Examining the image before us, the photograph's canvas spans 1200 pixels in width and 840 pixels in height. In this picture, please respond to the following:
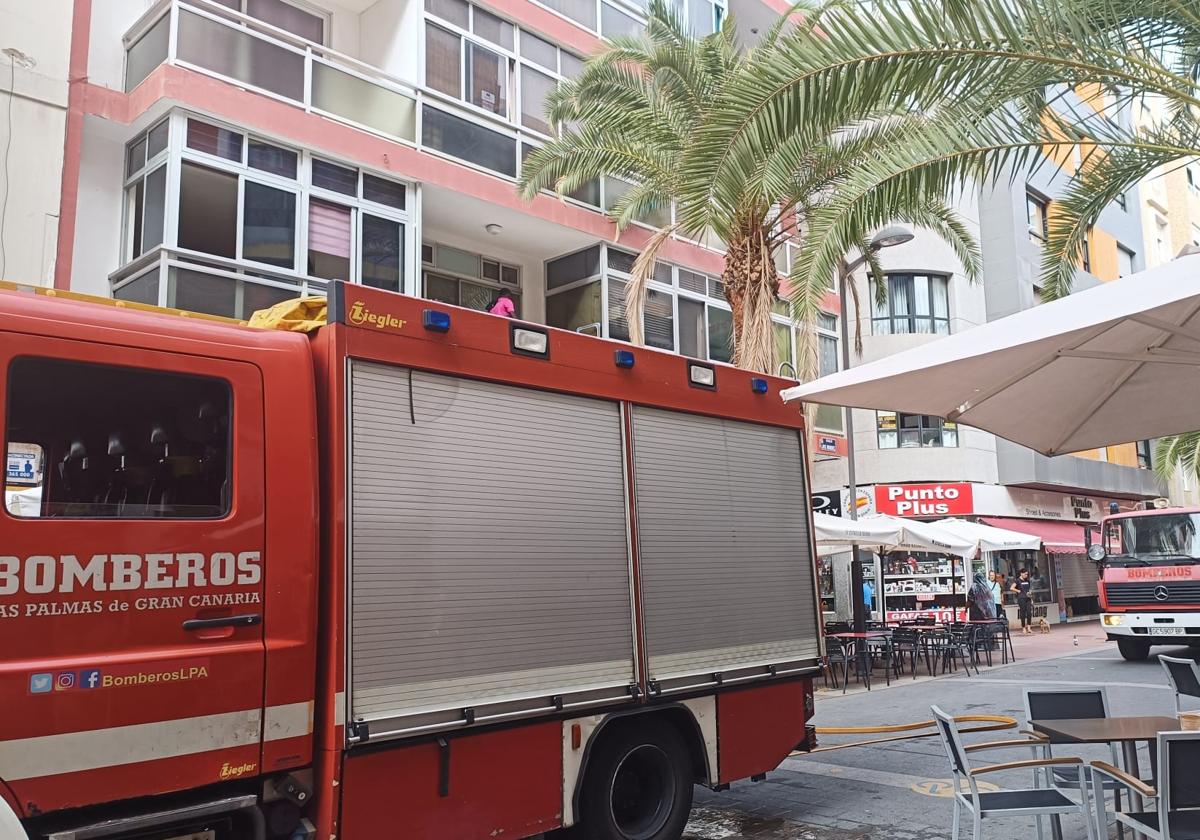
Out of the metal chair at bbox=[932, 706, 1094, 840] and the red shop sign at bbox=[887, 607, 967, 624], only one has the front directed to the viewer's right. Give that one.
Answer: the metal chair

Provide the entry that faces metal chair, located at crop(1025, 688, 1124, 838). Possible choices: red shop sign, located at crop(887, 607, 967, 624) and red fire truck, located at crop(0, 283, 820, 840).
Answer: the red shop sign

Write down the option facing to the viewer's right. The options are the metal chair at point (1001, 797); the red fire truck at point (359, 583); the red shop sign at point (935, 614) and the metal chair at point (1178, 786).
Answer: the metal chair at point (1001, 797)

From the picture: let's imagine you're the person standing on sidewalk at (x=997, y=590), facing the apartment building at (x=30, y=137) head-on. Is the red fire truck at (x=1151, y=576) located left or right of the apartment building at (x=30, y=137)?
left

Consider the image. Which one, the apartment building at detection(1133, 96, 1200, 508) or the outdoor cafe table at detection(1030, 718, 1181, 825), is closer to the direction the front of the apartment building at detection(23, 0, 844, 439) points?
the outdoor cafe table

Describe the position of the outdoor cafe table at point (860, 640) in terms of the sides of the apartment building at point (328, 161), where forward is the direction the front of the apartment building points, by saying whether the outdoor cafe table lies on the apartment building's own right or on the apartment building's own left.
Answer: on the apartment building's own left

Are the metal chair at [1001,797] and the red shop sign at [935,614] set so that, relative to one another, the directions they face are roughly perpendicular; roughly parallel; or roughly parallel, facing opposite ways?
roughly perpendicular

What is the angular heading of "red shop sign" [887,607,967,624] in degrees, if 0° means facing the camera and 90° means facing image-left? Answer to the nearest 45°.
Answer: approximately 0°

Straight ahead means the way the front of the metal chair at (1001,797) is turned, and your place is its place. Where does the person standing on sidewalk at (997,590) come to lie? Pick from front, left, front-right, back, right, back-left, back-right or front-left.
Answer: left

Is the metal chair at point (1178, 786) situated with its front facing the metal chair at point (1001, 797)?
no

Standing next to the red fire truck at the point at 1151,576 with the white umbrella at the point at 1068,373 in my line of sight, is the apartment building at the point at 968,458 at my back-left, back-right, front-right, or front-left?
back-right

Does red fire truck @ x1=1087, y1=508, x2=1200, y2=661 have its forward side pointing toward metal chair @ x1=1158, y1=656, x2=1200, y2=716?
yes
